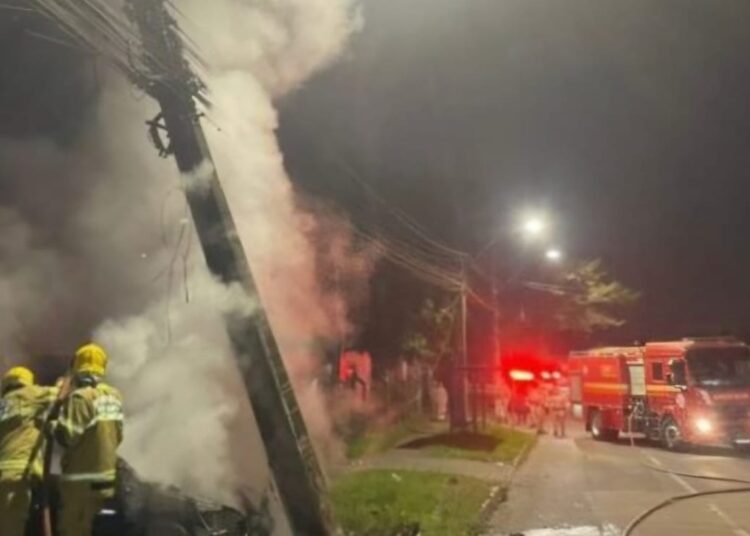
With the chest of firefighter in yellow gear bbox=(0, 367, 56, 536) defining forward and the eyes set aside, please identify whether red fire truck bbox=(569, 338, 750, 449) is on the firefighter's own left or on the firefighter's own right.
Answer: on the firefighter's own right

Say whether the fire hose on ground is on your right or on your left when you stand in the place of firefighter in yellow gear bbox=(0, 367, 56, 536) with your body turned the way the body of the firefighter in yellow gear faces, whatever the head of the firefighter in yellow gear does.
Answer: on your right

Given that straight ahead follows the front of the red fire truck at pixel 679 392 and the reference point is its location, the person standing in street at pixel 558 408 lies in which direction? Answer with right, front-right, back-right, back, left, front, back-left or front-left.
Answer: back

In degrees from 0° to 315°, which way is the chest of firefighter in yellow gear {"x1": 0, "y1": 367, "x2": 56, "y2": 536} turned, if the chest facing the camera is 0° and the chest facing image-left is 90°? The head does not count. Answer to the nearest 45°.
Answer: approximately 180°

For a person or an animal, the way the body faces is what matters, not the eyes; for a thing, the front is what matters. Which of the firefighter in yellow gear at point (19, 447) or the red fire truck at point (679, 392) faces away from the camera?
the firefighter in yellow gear

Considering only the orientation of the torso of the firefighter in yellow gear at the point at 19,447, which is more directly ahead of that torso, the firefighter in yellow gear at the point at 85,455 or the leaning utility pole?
the leaning utility pole

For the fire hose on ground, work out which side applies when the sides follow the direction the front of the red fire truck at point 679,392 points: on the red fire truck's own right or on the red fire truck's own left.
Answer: on the red fire truck's own right

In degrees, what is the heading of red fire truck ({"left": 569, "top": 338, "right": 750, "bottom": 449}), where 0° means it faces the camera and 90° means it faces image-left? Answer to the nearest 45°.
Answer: approximately 315°

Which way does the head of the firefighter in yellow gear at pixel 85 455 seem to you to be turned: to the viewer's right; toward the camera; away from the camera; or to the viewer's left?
away from the camera

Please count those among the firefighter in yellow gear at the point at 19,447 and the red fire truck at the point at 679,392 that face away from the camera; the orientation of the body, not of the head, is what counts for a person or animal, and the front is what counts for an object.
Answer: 1

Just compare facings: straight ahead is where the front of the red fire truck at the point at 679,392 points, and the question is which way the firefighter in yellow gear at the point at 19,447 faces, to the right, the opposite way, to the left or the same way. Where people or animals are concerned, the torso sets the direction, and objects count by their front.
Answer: the opposite way

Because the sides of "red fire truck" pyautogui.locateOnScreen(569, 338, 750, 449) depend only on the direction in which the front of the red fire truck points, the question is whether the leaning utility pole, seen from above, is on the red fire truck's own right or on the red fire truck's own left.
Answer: on the red fire truck's own right
